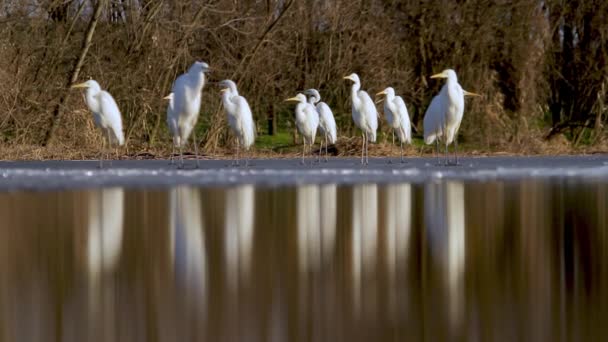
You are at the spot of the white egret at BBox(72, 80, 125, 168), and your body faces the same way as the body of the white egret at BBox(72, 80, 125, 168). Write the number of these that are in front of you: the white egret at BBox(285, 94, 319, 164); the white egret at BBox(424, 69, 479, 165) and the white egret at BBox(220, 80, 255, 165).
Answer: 0

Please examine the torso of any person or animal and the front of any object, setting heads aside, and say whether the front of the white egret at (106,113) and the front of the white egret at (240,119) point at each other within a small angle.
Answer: no

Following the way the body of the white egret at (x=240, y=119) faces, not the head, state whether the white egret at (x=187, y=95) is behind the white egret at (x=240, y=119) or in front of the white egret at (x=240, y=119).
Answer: in front

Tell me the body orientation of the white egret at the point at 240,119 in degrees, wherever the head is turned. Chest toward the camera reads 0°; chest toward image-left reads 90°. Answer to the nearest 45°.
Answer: approximately 90°

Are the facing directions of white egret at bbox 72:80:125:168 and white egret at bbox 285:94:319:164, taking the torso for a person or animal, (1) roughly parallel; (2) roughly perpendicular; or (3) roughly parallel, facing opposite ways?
roughly parallel

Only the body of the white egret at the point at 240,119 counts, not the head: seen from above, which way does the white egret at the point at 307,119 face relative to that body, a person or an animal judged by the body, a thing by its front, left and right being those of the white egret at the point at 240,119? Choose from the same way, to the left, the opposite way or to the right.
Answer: the same way

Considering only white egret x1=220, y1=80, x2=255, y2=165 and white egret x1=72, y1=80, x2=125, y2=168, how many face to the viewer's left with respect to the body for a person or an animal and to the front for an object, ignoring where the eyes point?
2

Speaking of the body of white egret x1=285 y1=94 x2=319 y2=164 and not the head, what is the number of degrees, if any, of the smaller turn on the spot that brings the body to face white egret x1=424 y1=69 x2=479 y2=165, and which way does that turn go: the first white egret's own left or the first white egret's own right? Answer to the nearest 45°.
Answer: approximately 180°

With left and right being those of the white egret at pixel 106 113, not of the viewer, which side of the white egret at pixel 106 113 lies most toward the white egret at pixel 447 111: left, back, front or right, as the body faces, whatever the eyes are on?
back

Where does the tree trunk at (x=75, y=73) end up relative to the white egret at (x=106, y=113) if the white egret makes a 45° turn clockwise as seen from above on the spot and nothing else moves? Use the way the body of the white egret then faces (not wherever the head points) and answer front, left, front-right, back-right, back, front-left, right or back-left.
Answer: front-right

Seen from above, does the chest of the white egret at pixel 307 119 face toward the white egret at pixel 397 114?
no

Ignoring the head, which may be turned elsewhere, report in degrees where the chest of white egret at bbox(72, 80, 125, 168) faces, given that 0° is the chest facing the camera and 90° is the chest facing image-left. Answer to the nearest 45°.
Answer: approximately 90°

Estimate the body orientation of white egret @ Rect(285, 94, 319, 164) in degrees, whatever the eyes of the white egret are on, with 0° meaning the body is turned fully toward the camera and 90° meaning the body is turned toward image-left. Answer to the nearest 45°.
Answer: approximately 90°

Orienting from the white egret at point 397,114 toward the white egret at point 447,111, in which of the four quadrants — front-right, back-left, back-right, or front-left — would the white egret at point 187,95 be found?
back-right

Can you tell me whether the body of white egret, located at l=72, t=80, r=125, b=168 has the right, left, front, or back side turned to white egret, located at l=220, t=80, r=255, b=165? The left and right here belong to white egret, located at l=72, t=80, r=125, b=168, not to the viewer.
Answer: back

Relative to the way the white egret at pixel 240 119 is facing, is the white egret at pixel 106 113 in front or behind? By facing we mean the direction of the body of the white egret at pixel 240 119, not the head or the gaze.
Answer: in front
